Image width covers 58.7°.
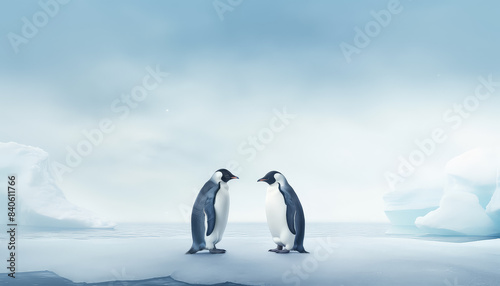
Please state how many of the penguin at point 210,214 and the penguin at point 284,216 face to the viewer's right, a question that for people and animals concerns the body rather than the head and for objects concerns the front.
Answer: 1

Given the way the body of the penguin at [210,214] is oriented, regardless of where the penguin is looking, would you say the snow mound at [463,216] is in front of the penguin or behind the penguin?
in front

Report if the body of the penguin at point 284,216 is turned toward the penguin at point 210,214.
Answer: yes

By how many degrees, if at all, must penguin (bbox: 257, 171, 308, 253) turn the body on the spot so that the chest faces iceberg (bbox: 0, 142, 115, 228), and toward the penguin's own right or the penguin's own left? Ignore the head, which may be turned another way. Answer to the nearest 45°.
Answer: approximately 45° to the penguin's own right

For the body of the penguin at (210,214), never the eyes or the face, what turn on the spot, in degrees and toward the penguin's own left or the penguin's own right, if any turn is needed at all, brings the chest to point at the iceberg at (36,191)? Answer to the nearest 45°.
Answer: approximately 135° to the penguin's own left

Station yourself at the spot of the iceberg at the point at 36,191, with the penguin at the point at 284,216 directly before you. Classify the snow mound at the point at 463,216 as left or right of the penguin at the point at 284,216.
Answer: left

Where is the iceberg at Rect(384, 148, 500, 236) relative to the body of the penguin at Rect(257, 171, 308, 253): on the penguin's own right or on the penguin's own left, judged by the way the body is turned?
on the penguin's own right

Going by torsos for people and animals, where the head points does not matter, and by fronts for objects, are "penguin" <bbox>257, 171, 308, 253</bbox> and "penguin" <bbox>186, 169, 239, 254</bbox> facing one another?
yes

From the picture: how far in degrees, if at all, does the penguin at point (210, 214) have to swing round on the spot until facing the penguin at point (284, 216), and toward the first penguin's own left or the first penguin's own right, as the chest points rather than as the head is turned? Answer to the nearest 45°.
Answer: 0° — it already faces it

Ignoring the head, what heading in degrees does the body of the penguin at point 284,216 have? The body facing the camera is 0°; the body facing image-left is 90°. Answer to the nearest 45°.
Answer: approximately 90°

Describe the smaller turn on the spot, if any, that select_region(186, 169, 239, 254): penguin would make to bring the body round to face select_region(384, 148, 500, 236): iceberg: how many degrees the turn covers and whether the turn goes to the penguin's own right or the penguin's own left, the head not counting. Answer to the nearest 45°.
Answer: approximately 45° to the penguin's own left

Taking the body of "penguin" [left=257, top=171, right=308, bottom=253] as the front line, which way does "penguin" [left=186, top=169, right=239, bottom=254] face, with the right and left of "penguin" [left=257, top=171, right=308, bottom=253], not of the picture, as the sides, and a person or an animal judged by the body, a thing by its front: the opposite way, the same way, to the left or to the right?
the opposite way

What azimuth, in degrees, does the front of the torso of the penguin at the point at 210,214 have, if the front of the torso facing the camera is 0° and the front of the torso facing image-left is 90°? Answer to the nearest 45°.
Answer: approximately 270°
